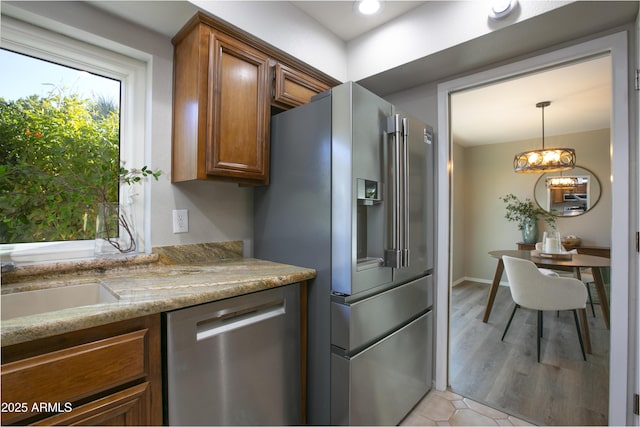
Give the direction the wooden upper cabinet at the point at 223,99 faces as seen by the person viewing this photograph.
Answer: facing the viewer and to the right of the viewer

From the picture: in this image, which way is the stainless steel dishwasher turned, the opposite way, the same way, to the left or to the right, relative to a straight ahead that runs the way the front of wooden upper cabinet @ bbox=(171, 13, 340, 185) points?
the same way

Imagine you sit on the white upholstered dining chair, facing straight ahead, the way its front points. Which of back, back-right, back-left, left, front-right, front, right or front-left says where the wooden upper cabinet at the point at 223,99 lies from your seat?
back

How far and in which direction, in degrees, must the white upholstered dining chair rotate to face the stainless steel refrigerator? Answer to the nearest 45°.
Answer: approximately 180°

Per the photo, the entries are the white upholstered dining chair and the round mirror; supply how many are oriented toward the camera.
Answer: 1

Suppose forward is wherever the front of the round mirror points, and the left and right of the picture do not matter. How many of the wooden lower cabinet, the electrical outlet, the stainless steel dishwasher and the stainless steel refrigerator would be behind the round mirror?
0

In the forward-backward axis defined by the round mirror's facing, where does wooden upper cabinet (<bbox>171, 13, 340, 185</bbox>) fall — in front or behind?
in front

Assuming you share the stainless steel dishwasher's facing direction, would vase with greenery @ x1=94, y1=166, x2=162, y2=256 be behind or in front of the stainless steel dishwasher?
behind

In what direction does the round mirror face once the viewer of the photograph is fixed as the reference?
facing the viewer

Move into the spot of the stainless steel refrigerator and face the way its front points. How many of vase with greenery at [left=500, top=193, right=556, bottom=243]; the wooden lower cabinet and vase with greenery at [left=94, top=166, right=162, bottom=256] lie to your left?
1

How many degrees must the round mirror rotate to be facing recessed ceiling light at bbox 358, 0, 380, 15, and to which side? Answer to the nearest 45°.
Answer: approximately 45° to its right

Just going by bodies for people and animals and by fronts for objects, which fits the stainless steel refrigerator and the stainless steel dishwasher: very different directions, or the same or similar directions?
same or similar directions

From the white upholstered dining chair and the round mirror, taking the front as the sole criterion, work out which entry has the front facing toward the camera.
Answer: the round mirror

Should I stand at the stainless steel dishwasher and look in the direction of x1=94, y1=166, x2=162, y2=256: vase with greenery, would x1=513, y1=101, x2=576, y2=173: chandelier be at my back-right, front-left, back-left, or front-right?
back-right

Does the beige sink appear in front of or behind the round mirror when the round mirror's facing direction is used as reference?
in front
